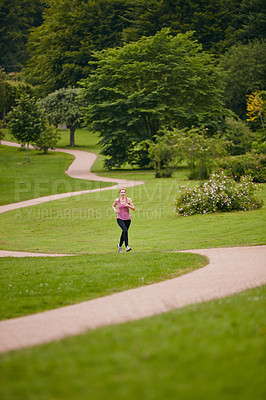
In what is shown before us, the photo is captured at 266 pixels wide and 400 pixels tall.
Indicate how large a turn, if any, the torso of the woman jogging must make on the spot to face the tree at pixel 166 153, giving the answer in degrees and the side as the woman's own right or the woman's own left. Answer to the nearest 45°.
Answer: approximately 180°

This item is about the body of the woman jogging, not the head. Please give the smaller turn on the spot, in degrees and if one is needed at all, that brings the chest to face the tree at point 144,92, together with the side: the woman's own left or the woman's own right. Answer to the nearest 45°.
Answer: approximately 180°

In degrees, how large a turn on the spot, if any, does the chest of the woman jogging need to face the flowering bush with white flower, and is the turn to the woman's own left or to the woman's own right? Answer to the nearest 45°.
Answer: approximately 135° to the woman's own left

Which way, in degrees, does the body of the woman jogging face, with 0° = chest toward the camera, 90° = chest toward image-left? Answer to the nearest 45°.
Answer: approximately 0°

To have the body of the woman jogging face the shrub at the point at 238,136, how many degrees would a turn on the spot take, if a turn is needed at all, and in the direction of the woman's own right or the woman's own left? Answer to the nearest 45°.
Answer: approximately 180°

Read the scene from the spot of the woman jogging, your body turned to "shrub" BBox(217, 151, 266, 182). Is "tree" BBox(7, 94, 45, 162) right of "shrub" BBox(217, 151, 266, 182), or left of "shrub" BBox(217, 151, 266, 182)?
left

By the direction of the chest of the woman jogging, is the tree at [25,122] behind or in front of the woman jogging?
behind
